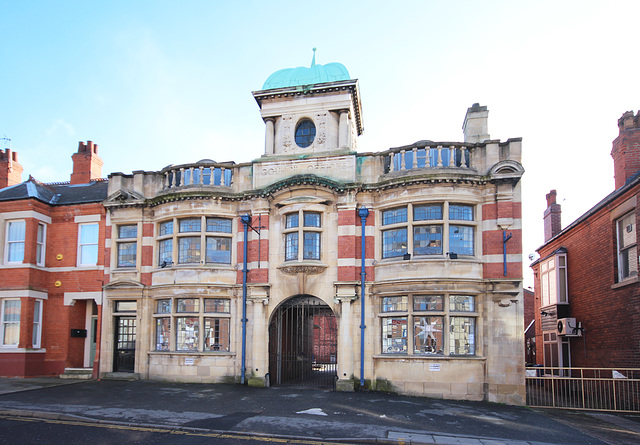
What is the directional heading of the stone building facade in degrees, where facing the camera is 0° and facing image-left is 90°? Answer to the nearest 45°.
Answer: approximately 0°

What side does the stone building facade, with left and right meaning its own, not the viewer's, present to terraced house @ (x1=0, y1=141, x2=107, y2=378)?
right

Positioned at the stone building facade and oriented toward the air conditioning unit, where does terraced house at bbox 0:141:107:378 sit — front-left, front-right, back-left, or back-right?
back-left

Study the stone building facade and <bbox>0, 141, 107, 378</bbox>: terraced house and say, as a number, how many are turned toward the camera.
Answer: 2

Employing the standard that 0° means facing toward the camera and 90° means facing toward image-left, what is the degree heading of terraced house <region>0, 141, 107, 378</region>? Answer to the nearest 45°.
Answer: approximately 0°

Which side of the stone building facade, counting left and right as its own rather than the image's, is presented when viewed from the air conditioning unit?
left

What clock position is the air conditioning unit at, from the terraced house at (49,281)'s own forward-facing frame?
The air conditioning unit is roughly at 10 o'clock from the terraced house.
